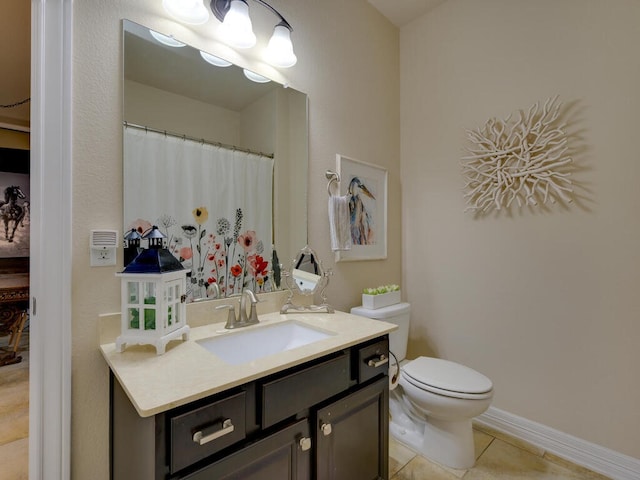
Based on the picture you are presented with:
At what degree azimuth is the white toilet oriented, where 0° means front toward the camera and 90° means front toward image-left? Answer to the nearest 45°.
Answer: approximately 315°

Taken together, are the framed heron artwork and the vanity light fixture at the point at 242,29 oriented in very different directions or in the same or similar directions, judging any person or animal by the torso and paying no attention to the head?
same or similar directions

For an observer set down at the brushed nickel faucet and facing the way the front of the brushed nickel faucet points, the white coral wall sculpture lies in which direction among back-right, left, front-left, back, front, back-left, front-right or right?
front-left

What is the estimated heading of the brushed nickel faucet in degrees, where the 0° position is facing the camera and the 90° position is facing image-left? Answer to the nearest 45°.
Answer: approximately 315°

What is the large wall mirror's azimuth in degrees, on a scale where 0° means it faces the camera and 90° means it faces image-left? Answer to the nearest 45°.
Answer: approximately 315°

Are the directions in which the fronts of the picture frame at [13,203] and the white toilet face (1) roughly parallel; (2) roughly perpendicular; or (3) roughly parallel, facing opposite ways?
roughly parallel

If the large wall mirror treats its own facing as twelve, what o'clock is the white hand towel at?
The white hand towel is roughly at 10 o'clock from the large wall mirror.

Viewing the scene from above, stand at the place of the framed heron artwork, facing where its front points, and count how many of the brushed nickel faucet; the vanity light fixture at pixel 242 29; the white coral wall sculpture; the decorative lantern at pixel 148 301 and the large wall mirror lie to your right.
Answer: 4

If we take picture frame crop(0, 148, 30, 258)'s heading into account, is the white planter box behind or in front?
in front

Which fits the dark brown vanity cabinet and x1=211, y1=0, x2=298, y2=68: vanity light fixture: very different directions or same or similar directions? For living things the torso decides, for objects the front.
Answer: same or similar directions

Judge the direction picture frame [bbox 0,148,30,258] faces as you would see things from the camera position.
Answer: facing the viewer

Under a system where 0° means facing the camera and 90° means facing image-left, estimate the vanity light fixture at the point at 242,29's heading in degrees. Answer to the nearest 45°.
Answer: approximately 315°

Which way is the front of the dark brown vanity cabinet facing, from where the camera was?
facing the viewer and to the right of the viewer

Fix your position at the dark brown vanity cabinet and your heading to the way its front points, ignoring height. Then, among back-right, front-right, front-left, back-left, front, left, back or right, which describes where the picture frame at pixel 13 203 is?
back

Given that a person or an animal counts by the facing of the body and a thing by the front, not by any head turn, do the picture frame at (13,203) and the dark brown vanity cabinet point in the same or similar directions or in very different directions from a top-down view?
same or similar directions
